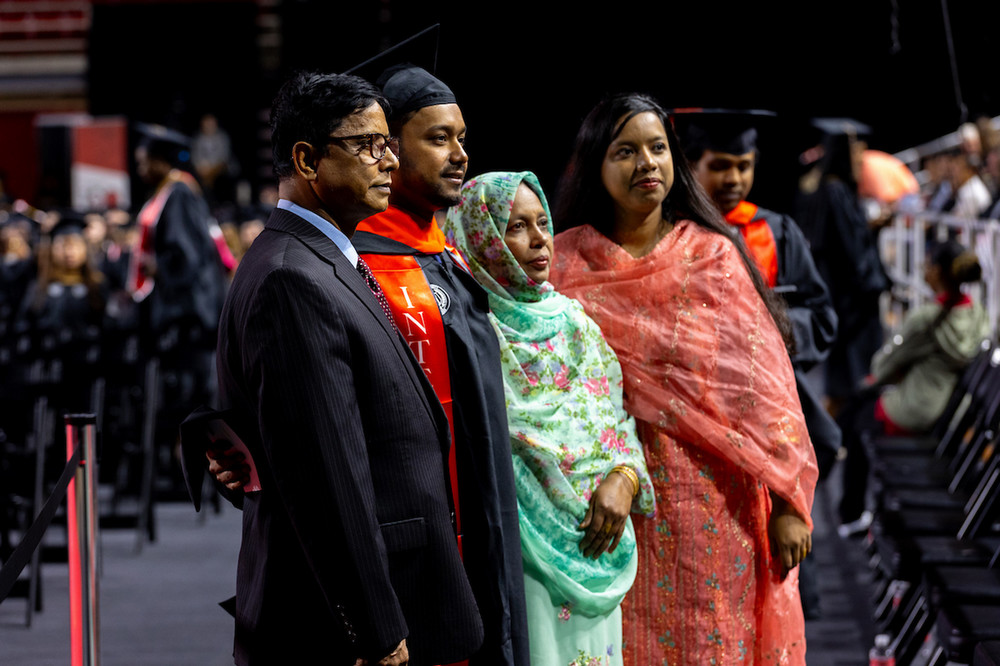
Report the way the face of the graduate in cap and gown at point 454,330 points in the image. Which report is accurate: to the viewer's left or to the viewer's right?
to the viewer's right

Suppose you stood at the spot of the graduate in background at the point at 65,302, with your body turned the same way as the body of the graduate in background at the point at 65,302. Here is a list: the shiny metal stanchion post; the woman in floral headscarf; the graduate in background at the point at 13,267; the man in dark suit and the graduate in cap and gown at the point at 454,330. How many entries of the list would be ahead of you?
4

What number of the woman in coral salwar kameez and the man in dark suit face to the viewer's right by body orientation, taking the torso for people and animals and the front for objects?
1

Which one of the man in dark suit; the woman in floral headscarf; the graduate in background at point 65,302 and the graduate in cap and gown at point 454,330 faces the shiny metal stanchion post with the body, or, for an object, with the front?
the graduate in background

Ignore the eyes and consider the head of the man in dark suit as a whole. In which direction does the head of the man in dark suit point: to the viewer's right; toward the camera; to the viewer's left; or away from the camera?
to the viewer's right

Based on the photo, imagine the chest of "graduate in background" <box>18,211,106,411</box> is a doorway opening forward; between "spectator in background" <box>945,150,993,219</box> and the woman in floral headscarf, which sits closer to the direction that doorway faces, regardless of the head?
the woman in floral headscarf

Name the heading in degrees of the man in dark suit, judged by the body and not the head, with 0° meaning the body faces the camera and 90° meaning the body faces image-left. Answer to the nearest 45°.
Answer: approximately 270°
